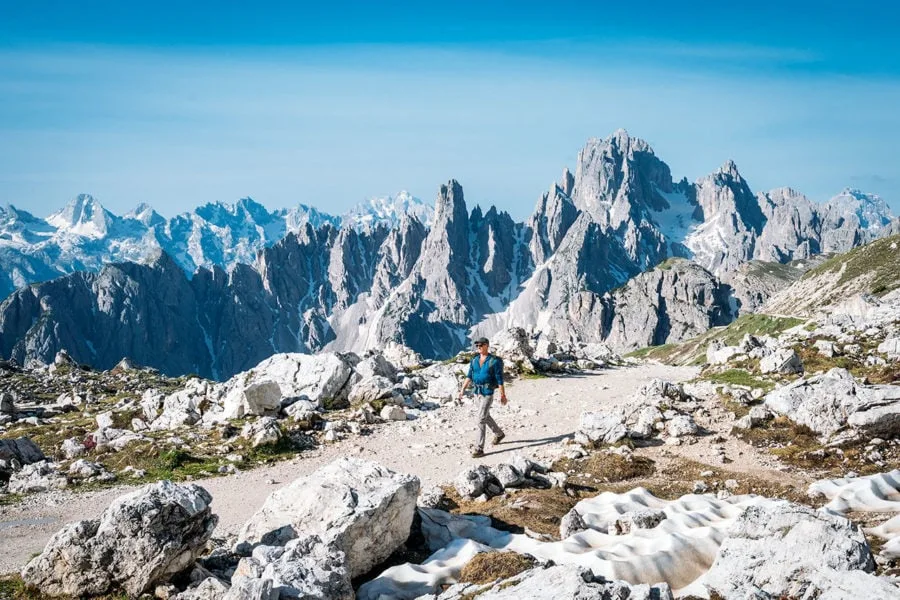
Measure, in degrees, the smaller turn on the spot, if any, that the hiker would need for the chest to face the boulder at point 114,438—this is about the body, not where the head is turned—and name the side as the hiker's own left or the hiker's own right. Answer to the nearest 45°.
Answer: approximately 45° to the hiker's own right

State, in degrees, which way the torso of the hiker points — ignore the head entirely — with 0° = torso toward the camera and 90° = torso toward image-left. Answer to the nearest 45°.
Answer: approximately 45°

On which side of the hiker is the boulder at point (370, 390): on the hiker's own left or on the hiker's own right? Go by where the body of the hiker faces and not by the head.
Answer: on the hiker's own right

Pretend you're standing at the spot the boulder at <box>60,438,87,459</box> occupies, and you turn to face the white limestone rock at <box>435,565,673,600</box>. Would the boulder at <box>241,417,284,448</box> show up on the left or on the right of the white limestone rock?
left

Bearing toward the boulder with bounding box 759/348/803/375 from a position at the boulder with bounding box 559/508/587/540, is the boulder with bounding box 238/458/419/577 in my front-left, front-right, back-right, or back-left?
back-left

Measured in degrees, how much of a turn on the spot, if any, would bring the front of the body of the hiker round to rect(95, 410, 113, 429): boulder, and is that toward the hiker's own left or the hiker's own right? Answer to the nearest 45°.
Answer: approximately 90° to the hiker's own right

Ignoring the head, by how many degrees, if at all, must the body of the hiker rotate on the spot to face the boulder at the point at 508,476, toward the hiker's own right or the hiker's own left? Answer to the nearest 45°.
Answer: approximately 45° to the hiker's own left

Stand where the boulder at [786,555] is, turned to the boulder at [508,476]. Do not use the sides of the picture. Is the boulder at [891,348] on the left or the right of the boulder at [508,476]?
right
